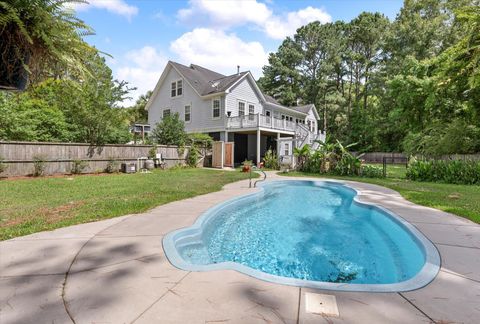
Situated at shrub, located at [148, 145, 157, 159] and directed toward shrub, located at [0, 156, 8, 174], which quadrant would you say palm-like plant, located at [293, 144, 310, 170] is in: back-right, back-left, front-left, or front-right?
back-left

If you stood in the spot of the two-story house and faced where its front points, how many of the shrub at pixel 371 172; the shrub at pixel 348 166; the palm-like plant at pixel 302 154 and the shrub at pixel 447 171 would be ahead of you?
0

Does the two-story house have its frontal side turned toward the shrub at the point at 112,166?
no

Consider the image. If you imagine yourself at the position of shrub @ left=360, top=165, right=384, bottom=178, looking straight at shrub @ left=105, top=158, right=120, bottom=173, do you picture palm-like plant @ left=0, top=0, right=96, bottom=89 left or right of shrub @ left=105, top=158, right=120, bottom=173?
left

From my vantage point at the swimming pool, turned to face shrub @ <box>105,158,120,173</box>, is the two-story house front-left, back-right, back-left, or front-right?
front-right
